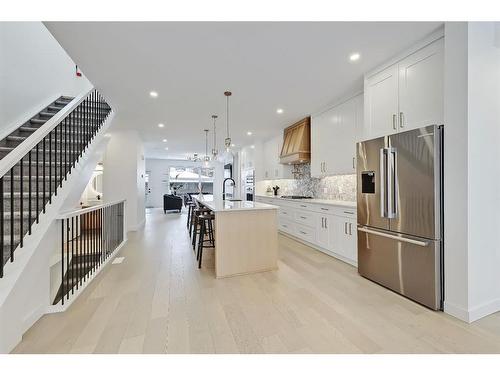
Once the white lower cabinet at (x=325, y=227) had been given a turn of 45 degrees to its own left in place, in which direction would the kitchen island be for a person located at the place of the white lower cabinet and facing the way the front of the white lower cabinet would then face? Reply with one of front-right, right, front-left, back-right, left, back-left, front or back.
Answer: front-right

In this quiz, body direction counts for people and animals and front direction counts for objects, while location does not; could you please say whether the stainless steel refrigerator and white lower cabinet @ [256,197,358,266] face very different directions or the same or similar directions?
same or similar directions

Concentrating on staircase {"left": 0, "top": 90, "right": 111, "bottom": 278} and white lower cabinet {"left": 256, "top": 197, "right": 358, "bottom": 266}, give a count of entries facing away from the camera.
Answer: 0

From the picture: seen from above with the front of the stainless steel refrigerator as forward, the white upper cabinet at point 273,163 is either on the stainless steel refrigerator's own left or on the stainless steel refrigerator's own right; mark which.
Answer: on the stainless steel refrigerator's own right

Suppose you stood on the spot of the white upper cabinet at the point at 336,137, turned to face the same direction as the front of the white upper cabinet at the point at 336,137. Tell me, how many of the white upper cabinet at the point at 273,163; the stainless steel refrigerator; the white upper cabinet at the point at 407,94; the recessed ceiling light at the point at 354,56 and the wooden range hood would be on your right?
2

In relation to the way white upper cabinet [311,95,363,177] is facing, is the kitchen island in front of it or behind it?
in front

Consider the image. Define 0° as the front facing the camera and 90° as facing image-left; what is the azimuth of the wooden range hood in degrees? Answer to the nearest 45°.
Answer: approximately 45°

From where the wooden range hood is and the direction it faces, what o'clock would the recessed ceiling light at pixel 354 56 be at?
The recessed ceiling light is roughly at 10 o'clock from the wooden range hood.

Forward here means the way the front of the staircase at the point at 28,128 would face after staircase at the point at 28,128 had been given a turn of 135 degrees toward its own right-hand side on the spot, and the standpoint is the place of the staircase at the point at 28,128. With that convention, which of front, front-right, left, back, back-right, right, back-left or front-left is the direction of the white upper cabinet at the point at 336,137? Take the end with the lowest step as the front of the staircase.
back-right

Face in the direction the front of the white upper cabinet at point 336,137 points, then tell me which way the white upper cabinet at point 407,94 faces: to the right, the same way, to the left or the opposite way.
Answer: the same way

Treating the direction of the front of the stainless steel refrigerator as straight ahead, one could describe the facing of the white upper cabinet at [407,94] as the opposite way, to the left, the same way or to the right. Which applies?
the same way

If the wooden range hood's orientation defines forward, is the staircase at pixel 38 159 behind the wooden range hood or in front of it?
in front

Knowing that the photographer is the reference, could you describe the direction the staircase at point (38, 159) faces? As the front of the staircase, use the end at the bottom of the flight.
facing the viewer and to the left of the viewer

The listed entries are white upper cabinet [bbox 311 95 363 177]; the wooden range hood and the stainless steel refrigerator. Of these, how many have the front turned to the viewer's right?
0
